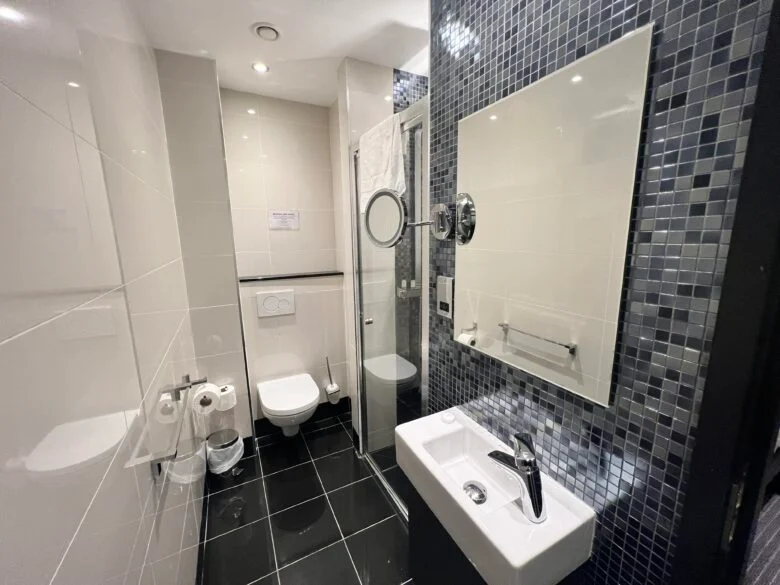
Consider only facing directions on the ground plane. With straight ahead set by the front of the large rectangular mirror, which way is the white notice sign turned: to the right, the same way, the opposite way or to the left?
to the left

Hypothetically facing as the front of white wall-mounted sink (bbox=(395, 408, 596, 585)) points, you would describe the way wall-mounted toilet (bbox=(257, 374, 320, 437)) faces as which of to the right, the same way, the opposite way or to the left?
to the left

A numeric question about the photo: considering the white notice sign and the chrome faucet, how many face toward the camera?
1

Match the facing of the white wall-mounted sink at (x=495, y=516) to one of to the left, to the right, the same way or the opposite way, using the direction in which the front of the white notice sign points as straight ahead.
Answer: to the right

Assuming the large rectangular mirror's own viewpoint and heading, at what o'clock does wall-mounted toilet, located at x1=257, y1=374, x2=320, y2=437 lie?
The wall-mounted toilet is roughly at 2 o'clock from the large rectangular mirror.

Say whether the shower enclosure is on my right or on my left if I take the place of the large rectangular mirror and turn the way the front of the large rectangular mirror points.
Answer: on my right

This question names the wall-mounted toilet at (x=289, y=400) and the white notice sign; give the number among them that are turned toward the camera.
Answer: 2

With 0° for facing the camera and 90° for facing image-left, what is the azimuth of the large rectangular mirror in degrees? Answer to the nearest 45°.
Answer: approximately 45°

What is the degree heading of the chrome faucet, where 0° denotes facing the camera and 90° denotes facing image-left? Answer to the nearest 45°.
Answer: approximately 135°

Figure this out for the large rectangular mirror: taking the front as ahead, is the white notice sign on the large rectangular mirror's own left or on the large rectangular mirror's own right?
on the large rectangular mirror's own right

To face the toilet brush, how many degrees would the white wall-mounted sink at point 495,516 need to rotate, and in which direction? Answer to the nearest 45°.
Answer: approximately 90° to its right

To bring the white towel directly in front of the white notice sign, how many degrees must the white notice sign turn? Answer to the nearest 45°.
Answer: approximately 45° to its left
